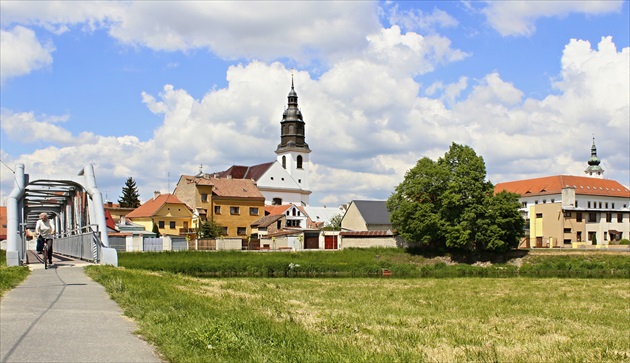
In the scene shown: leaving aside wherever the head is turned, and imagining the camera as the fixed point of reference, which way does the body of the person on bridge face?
toward the camera
